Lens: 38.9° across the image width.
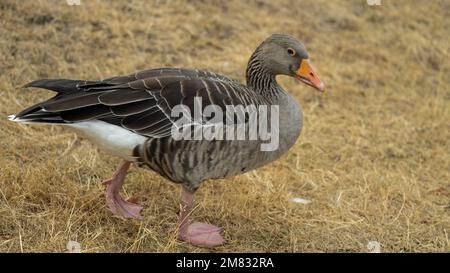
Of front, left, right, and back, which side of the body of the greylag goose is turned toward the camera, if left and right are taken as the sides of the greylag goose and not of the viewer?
right
